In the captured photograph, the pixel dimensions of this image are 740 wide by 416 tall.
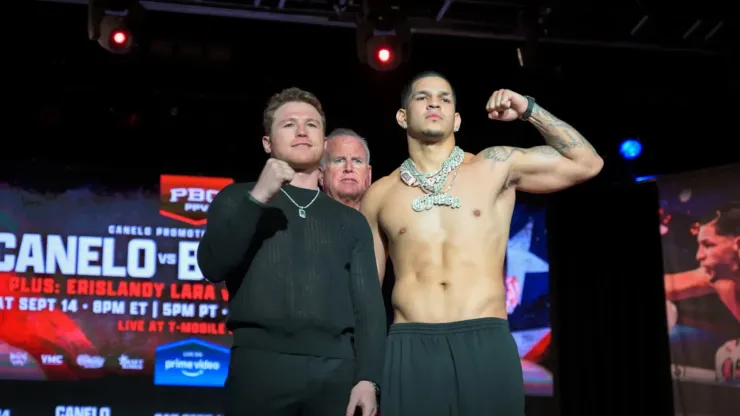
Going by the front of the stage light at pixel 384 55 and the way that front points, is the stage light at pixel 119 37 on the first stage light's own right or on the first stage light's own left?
on the first stage light's own right

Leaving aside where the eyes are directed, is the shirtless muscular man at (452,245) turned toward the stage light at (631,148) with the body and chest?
no

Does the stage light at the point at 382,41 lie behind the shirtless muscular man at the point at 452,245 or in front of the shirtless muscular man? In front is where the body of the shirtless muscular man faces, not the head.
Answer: behind

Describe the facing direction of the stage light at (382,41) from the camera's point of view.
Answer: facing the viewer

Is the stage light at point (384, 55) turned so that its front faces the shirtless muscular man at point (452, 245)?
yes

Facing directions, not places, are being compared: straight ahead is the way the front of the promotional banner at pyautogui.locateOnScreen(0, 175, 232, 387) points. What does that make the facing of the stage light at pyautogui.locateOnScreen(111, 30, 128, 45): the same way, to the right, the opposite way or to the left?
the same way

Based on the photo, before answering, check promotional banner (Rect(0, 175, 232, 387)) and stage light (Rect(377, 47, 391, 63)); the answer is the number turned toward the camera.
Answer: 2

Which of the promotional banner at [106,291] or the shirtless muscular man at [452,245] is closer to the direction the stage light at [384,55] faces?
the shirtless muscular man

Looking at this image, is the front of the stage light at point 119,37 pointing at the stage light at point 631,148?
no

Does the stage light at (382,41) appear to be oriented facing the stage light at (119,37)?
no

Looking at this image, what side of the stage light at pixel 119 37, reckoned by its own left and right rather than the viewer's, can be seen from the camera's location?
front

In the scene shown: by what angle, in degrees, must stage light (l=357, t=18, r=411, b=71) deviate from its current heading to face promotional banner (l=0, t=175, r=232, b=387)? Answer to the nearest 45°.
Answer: approximately 135° to its right

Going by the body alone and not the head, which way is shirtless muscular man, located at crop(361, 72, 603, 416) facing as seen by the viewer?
toward the camera

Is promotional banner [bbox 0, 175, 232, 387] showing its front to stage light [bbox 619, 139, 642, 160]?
no

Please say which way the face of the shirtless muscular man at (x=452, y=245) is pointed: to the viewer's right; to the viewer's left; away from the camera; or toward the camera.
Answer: toward the camera

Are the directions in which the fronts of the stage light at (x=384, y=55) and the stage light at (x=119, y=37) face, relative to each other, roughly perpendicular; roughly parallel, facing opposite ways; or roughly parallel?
roughly parallel
